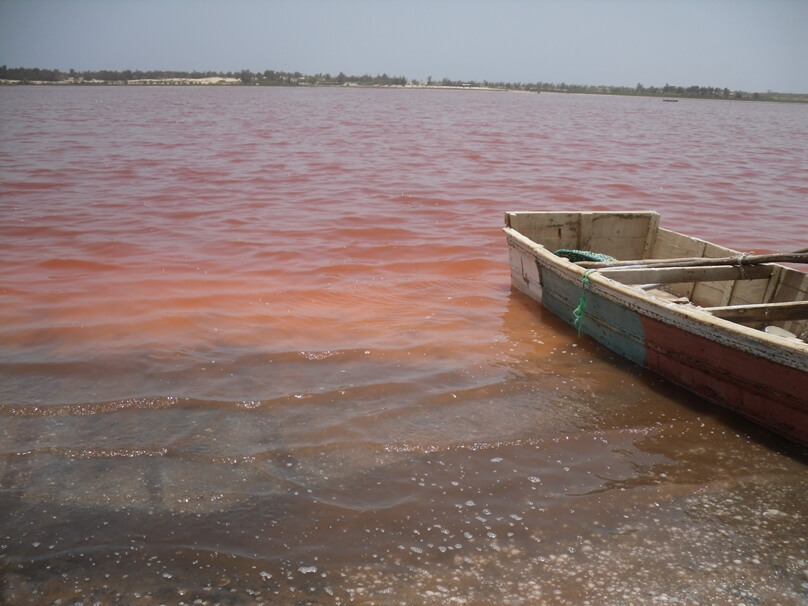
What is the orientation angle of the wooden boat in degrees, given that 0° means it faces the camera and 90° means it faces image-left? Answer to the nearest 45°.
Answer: approximately 315°
